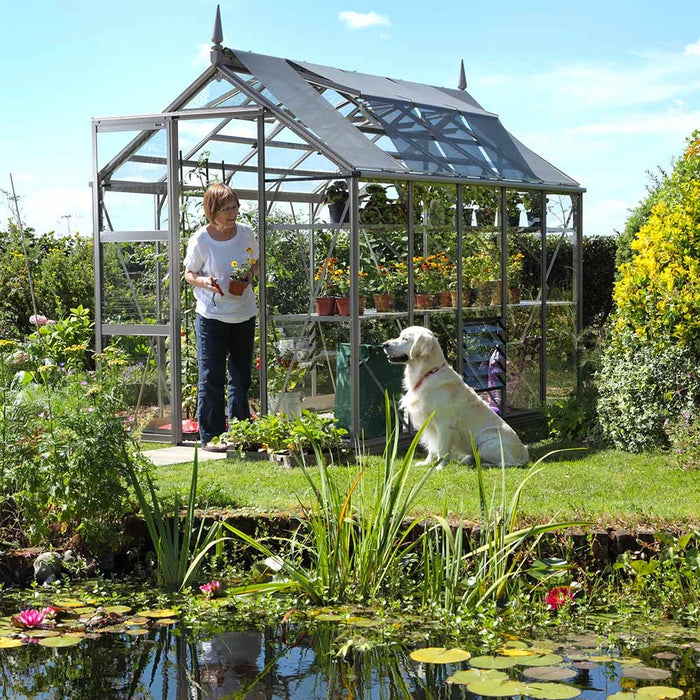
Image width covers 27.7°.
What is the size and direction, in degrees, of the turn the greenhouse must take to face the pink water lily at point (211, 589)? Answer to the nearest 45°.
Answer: approximately 45° to its left

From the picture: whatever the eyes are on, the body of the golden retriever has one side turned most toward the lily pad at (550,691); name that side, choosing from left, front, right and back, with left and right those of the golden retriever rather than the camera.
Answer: left

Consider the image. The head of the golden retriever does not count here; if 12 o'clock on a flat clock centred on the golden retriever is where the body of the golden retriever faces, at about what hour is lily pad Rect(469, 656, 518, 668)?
The lily pad is roughly at 9 o'clock from the golden retriever.

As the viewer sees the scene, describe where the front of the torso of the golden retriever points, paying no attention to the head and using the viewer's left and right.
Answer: facing to the left of the viewer

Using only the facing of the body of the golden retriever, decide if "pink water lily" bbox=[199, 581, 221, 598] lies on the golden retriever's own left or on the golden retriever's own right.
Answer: on the golden retriever's own left

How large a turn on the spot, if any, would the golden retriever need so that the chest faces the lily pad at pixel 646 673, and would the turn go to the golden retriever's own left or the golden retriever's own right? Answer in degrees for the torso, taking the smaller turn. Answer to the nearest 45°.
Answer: approximately 90° to the golden retriever's own left

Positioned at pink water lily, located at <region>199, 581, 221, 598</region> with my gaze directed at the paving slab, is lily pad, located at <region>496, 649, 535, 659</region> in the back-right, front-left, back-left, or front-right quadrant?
back-right

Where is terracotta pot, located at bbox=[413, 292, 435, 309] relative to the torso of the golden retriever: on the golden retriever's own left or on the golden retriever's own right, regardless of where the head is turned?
on the golden retriever's own right

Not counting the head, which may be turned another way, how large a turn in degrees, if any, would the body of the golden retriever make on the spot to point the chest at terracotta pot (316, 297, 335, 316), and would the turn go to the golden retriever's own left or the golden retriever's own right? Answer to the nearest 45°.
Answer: approximately 45° to the golden retriever's own right

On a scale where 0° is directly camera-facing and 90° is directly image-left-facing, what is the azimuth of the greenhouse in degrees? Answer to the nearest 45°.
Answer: approximately 45°

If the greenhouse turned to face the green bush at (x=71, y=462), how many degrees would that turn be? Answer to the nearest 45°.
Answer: approximately 45° to its left

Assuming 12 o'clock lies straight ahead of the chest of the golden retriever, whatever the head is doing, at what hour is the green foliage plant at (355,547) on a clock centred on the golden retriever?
The green foliage plant is roughly at 9 o'clock from the golden retriever.

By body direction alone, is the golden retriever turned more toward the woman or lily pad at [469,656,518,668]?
the woman
